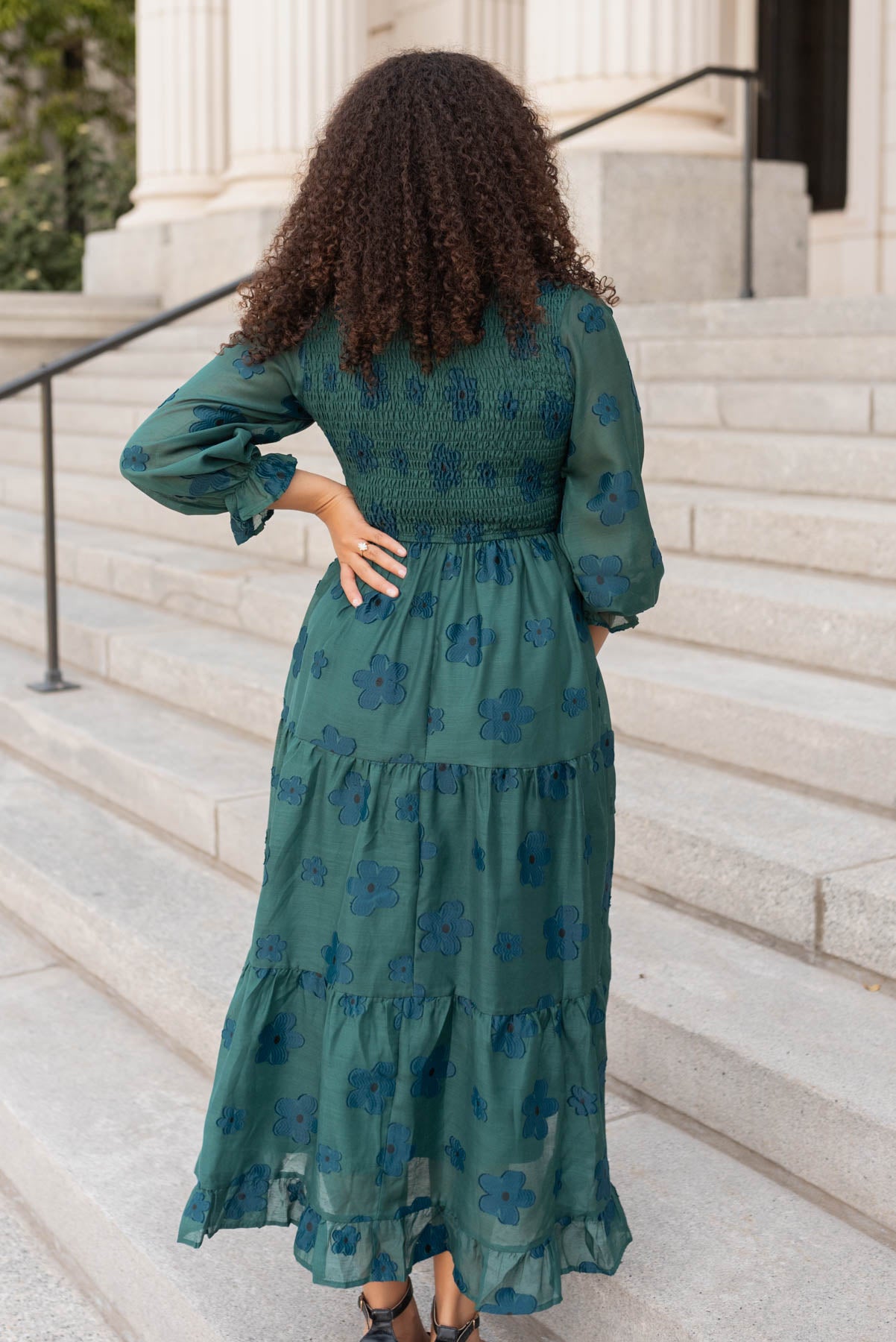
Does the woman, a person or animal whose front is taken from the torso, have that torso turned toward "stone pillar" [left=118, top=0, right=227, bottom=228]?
yes

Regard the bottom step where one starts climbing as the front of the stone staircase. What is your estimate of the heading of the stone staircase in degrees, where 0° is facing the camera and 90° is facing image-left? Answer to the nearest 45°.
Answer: approximately 45°

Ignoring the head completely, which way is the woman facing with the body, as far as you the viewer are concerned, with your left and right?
facing away from the viewer

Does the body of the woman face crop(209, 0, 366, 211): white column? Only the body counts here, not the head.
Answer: yes

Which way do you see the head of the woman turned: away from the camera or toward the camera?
away from the camera

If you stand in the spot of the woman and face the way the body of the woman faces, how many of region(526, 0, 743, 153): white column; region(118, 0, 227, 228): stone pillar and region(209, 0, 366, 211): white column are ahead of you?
3

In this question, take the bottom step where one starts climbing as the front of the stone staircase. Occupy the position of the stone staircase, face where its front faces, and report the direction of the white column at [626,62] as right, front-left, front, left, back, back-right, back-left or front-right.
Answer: back-right

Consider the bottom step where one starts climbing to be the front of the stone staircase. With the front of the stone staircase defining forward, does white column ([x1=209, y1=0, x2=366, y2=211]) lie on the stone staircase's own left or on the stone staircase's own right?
on the stone staircase's own right

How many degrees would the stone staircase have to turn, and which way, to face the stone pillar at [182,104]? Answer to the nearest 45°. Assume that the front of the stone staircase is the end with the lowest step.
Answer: approximately 135° to its right
